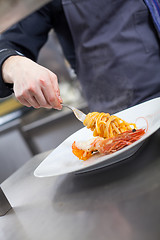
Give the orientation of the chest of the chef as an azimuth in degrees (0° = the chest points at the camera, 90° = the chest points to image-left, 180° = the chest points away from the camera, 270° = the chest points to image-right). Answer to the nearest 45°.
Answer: approximately 0°

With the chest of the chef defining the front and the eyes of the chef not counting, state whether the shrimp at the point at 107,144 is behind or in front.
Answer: in front
